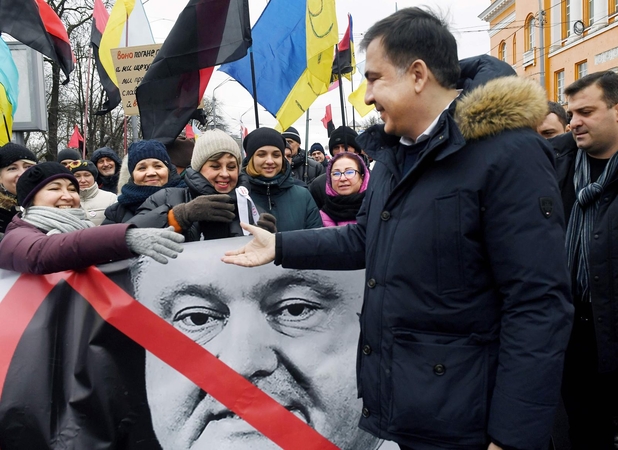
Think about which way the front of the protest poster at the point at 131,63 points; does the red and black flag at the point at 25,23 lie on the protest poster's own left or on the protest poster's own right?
on the protest poster's own right

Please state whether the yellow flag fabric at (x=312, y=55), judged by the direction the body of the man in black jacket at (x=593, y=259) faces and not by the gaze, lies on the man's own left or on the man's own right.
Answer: on the man's own right

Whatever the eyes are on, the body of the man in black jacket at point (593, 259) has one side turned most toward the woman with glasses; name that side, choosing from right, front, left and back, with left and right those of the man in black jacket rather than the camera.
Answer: right

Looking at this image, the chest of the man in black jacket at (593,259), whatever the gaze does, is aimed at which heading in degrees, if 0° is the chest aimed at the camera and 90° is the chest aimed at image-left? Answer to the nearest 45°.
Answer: approximately 45°

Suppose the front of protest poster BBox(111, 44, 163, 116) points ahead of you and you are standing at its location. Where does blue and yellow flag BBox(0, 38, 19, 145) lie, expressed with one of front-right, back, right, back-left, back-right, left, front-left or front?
front-right

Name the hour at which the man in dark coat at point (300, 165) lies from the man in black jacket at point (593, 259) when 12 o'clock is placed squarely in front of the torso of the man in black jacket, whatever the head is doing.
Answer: The man in dark coat is roughly at 3 o'clock from the man in black jacket.
